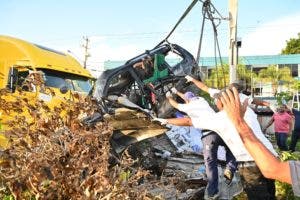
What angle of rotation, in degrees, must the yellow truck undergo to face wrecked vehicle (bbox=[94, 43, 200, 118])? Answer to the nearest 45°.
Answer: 0° — it already faces it

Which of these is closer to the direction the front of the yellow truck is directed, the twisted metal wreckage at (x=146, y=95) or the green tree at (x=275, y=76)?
the twisted metal wreckage

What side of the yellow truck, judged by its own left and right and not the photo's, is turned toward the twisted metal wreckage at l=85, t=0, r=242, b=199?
front

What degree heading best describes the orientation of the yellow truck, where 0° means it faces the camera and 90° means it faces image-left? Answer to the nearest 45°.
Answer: approximately 315°

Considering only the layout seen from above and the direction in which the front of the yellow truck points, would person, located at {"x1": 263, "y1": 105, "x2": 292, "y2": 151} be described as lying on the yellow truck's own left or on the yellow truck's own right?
on the yellow truck's own left

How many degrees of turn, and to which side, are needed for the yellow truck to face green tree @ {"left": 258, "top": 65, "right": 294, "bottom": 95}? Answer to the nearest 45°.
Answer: approximately 90° to its left

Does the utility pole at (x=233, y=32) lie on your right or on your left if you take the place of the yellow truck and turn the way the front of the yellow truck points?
on your left

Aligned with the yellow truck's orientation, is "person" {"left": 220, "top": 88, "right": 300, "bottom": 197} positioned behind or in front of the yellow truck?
in front

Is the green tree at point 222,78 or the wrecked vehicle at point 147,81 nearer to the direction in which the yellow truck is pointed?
the wrecked vehicle
